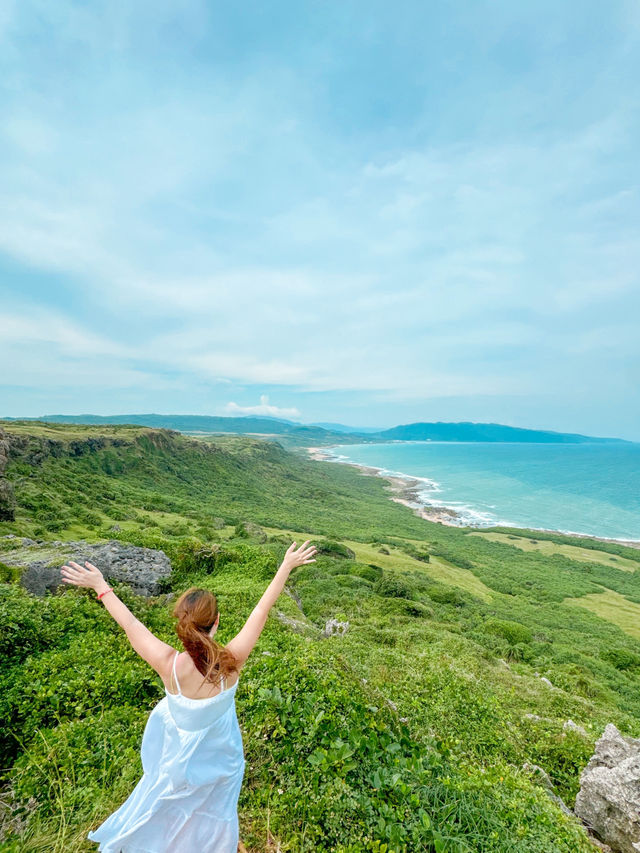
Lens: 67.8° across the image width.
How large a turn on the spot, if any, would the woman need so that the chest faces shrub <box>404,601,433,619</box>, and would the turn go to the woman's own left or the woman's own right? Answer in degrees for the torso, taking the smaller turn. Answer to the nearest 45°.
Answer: approximately 45° to the woman's own right

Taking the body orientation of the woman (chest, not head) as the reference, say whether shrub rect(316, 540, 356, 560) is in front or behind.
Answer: in front

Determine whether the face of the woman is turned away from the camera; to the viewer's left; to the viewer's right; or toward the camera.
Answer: away from the camera

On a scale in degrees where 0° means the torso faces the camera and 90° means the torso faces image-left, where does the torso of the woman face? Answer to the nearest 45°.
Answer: approximately 180°

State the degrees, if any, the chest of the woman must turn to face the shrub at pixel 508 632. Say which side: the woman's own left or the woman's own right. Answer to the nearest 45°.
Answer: approximately 45° to the woman's own right

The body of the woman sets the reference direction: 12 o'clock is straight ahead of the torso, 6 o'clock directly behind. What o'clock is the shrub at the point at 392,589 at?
The shrub is roughly at 1 o'clock from the woman.

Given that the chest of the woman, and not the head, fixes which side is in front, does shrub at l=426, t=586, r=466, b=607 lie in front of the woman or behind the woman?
in front

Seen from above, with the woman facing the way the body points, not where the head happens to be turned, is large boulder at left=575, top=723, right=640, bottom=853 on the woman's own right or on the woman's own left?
on the woman's own right
